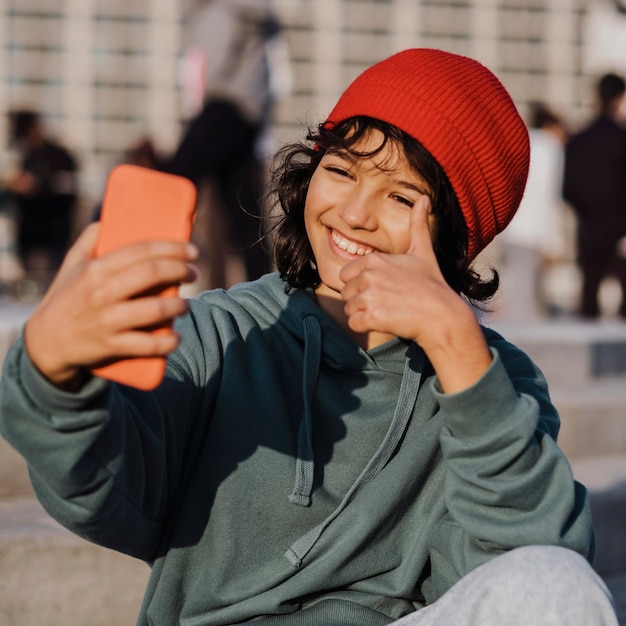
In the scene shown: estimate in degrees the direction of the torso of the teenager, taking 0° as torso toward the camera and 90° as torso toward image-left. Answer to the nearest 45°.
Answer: approximately 0°

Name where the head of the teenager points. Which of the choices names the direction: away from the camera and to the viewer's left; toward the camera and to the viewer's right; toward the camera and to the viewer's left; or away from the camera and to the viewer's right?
toward the camera and to the viewer's left

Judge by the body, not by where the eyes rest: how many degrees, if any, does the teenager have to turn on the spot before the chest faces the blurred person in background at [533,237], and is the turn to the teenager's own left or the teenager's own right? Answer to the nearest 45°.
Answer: approximately 180°

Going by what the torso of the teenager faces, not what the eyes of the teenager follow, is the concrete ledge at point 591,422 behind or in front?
behind
